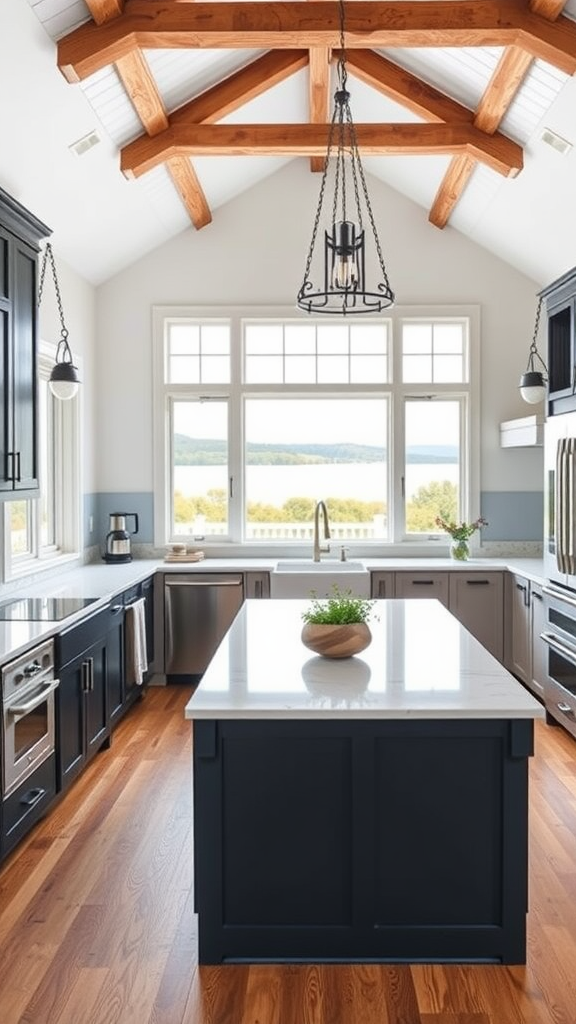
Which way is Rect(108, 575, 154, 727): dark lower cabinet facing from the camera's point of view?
to the viewer's right

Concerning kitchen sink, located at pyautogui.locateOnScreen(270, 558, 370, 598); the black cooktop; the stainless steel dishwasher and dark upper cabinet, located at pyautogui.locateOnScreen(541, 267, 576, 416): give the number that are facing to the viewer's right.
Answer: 1

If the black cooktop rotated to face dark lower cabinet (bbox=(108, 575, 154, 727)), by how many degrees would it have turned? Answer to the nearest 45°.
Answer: approximately 45° to its left

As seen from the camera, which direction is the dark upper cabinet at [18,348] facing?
to the viewer's right

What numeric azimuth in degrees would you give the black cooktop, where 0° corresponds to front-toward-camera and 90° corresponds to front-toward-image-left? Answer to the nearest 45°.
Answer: approximately 270°

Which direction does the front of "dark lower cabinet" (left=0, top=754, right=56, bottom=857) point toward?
to the viewer's right

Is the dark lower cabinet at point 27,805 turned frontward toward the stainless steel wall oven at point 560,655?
yes

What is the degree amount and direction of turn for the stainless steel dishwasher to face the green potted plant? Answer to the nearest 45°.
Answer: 0° — it already faces it

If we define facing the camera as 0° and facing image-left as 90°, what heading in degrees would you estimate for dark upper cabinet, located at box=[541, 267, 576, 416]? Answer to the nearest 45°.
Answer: approximately 90°

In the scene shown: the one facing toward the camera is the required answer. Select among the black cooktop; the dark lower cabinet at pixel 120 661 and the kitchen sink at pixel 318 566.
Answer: the kitchen sink
